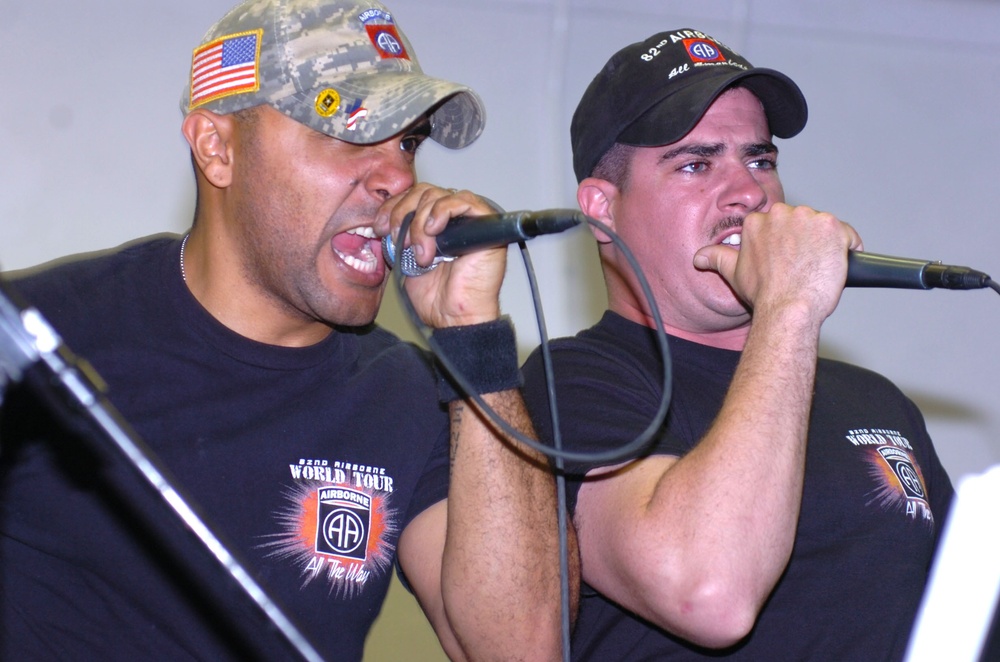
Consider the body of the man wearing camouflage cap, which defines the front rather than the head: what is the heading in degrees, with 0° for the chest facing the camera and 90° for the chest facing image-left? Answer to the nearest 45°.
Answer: approximately 315°

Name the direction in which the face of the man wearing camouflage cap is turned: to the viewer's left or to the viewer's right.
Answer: to the viewer's right

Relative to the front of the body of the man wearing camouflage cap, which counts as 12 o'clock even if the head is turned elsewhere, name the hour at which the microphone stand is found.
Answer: The microphone stand is roughly at 2 o'clock from the man wearing camouflage cap.

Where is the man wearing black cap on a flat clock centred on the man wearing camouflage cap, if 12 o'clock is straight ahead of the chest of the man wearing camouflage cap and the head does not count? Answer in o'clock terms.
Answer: The man wearing black cap is roughly at 11 o'clock from the man wearing camouflage cap.

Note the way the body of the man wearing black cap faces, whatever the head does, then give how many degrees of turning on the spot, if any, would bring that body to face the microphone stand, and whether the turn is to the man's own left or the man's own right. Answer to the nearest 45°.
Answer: approximately 90° to the man's own right

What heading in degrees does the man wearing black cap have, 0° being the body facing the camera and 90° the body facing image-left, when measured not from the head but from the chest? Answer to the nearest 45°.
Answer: approximately 315°
